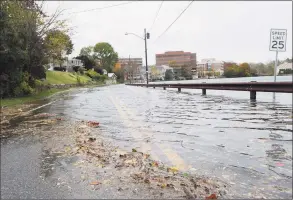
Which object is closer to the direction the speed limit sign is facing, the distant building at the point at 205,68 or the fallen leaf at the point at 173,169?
the fallen leaf

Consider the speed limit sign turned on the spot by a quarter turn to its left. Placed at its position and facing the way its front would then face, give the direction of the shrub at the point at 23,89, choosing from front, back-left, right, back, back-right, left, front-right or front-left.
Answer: back-left

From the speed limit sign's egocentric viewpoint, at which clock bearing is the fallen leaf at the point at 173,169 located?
The fallen leaf is roughly at 1 o'clock from the speed limit sign.

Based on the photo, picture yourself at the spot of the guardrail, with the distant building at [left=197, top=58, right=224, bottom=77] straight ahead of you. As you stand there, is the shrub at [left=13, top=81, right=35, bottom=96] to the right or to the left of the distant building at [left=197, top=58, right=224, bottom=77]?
left

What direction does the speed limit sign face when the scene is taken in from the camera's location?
facing the viewer

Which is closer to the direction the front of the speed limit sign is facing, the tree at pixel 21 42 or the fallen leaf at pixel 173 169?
the fallen leaf

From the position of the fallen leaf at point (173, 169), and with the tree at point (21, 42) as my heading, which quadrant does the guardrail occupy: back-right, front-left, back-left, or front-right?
front-right

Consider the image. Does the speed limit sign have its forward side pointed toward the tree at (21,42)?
no

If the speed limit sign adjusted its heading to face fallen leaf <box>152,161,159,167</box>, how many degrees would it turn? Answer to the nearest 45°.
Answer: approximately 45° to its right

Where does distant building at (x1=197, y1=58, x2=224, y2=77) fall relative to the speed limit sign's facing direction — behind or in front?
behind

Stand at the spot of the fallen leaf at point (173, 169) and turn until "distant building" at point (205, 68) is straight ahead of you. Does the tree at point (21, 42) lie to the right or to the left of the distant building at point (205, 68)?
left
